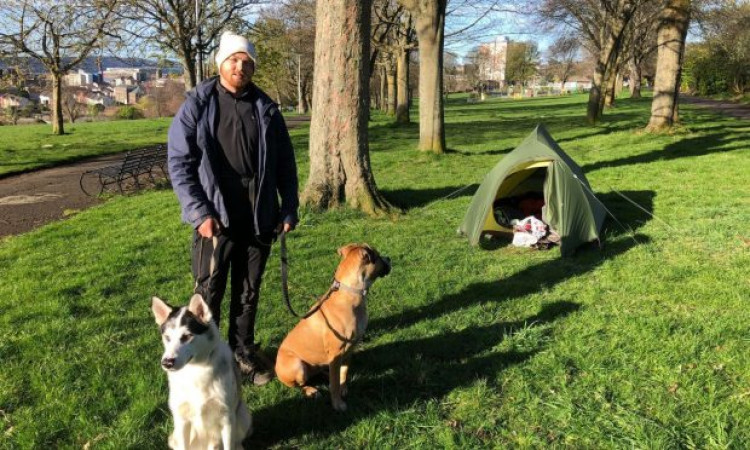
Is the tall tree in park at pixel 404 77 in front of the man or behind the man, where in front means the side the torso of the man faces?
behind

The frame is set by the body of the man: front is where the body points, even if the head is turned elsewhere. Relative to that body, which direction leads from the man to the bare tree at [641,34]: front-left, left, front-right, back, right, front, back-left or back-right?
back-left

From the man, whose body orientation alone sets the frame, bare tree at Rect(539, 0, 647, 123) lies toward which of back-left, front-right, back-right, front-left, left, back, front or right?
back-left

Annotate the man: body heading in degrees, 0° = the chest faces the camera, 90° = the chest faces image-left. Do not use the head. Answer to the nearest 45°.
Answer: approximately 0°

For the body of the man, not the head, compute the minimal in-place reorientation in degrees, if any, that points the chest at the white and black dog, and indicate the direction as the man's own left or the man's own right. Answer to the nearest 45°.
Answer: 0° — they already face it

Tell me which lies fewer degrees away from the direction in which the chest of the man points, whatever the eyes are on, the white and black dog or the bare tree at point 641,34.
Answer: the white and black dog
